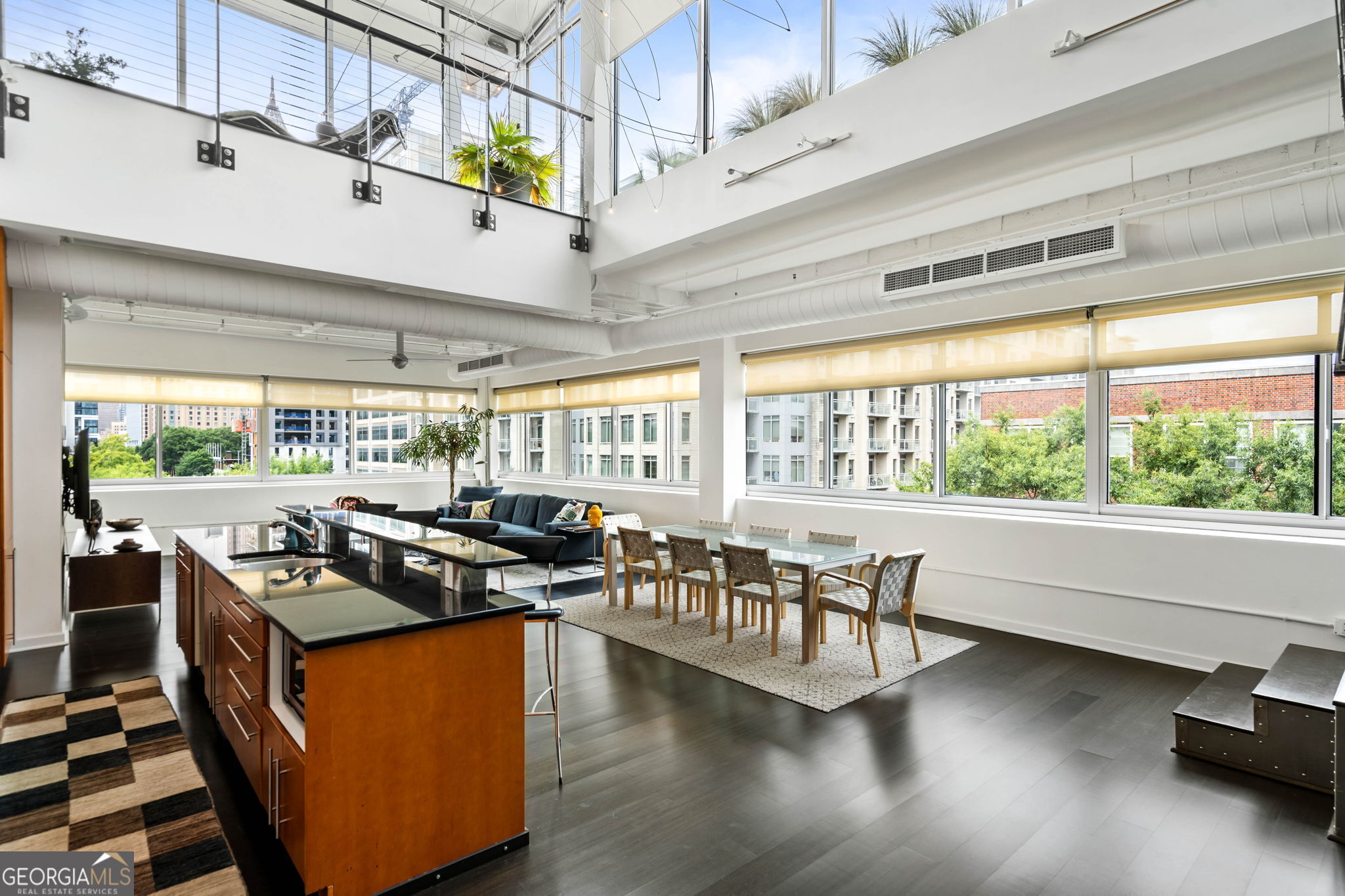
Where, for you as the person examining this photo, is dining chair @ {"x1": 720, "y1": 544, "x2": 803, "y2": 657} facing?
facing away from the viewer and to the right of the viewer

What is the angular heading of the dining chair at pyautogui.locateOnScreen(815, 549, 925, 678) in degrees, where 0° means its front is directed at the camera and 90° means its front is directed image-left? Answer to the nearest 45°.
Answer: approximately 135°

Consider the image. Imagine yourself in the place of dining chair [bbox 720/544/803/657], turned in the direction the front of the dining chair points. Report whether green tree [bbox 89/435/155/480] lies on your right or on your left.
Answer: on your left

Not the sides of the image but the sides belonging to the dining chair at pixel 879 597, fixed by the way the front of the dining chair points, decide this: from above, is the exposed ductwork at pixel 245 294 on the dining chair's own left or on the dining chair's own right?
on the dining chair's own left

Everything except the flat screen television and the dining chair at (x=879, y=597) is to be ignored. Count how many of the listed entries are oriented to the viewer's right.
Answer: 1

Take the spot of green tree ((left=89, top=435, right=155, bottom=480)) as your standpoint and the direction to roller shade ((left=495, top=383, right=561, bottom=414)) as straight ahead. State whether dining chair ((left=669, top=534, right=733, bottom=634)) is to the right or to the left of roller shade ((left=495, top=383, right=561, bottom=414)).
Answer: right

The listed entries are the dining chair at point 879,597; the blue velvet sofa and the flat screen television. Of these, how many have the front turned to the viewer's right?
1

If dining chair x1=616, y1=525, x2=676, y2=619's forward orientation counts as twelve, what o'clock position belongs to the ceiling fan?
The ceiling fan is roughly at 9 o'clock from the dining chair.

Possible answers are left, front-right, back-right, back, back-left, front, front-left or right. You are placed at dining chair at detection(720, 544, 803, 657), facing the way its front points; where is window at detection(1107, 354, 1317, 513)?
front-right

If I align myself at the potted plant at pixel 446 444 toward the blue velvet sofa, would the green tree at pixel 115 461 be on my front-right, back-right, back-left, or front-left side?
back-right

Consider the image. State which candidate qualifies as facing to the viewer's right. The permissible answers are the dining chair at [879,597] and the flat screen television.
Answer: the flat screen television

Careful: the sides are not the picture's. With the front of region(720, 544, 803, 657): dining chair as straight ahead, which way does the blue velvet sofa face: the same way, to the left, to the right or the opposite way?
the opposite way

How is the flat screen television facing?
to the viewer's right

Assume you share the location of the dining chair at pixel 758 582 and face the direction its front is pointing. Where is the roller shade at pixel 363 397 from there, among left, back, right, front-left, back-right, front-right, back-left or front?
left
